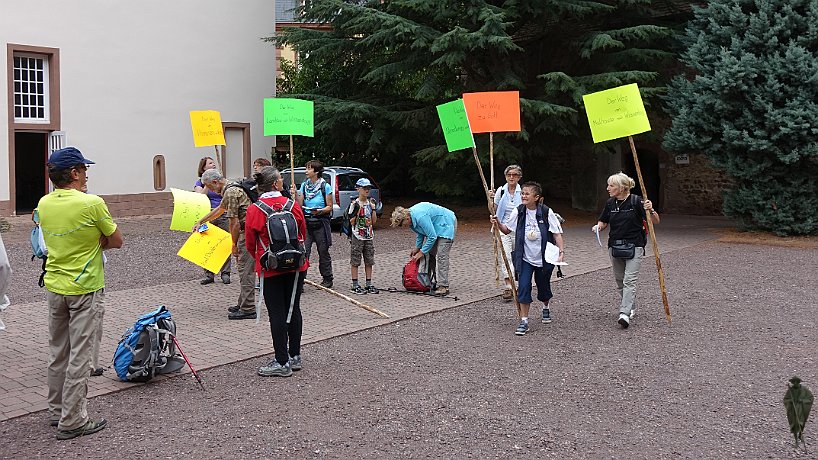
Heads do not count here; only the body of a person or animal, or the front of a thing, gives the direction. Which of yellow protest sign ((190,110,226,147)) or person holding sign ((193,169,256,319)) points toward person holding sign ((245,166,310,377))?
the yellow protest sign

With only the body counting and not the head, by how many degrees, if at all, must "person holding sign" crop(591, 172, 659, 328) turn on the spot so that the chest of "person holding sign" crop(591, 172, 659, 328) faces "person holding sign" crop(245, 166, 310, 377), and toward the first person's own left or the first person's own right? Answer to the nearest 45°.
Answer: approximately 45° to the first person's own right

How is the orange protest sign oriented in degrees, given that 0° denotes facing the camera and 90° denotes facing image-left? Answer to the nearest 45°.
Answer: approximately 0°

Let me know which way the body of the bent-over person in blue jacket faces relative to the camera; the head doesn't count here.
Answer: to the viewer's left

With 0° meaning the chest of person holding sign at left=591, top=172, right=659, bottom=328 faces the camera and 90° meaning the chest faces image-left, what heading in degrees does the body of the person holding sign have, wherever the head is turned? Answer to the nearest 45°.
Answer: approximately 0°

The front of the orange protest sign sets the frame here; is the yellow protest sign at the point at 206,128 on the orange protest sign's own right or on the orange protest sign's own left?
on the orange protest sign's own right

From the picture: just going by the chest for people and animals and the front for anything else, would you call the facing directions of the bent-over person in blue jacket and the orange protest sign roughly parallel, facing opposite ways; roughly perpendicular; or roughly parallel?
roughly perpendicular
